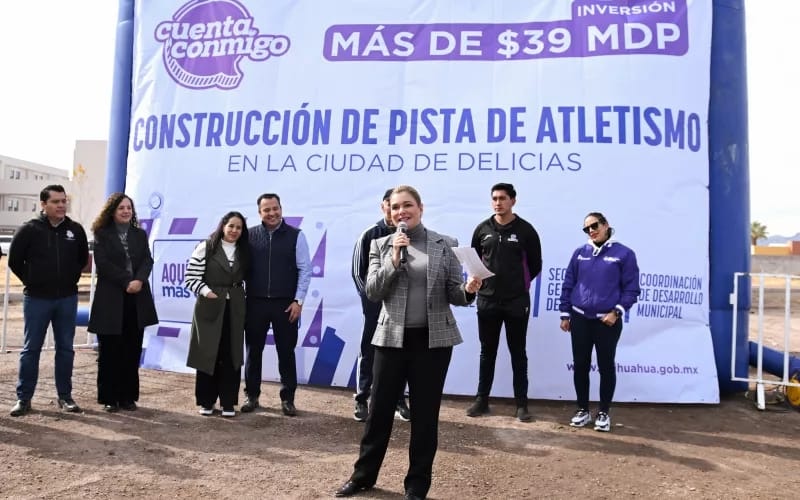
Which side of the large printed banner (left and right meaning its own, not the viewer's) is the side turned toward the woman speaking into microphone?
front

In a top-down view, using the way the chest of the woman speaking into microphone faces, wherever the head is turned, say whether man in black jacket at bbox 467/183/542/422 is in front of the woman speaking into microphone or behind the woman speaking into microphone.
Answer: behind

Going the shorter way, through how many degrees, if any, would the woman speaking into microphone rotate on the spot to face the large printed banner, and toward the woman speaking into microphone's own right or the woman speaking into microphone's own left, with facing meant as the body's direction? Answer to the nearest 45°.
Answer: approximately 180°

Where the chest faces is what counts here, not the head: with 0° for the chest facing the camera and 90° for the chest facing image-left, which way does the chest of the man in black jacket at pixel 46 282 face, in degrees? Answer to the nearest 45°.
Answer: approximately 315°

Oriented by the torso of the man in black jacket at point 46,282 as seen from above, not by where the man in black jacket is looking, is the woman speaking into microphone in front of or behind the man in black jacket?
in front

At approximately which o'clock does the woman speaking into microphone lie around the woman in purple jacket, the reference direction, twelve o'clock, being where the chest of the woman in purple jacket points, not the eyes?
The woman speaking into microphone is roughly at 1 o'clock from the woman in purple jacket.

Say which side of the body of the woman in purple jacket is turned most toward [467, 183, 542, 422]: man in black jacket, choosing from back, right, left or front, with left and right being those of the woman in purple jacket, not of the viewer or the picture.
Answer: right
